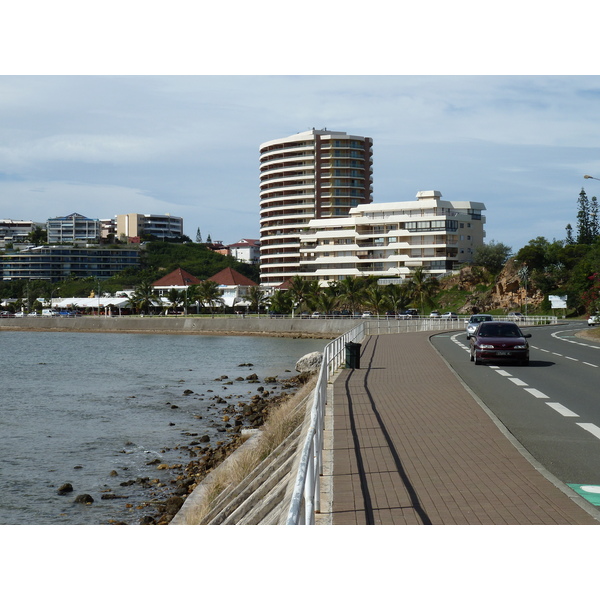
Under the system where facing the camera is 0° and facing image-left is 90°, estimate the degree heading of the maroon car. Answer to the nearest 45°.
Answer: approximately 0°

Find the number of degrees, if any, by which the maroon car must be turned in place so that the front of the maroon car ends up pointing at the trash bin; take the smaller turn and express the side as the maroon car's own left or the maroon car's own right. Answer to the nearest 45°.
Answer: approximately 45° to the maroon car's own right
